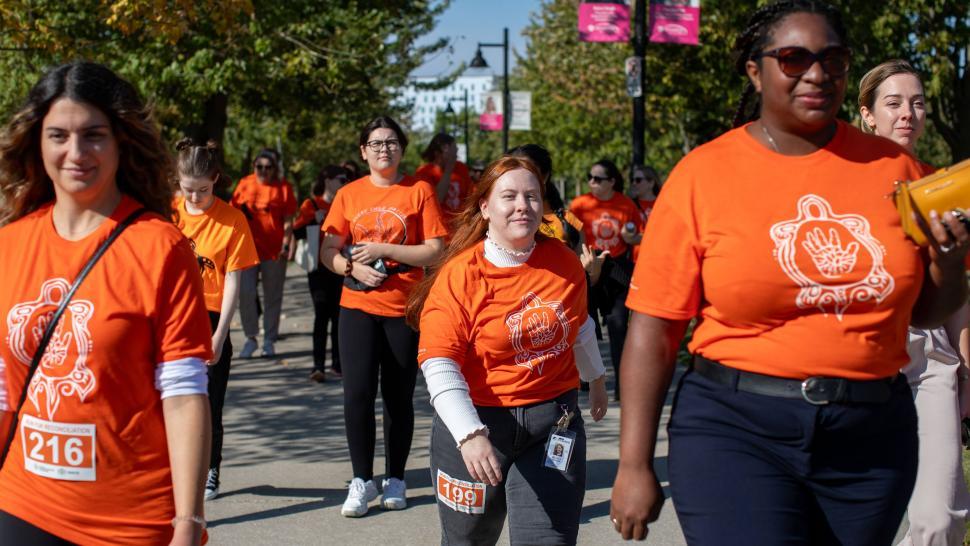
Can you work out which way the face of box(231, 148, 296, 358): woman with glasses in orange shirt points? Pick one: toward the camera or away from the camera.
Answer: toward the camera

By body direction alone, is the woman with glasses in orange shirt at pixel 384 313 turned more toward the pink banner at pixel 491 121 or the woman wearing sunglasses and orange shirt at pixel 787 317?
the woman wearing sunglasses and orange shirt

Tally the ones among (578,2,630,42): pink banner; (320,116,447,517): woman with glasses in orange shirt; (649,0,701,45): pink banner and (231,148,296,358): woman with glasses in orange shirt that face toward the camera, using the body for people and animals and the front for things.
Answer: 4

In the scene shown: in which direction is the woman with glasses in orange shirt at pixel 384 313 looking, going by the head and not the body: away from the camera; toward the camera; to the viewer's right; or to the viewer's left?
toward the camera

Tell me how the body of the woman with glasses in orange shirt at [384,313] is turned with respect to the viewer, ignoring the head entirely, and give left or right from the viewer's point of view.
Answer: facing the viewer

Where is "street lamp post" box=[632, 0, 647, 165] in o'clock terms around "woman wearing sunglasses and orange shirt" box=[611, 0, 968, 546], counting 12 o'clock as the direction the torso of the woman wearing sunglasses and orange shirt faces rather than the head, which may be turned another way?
The street lamp post is roughly at 7 o'clock from the woman wearing sunglasses and orange shirt.

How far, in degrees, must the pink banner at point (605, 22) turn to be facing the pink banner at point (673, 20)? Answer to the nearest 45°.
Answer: approximately 90° to its left

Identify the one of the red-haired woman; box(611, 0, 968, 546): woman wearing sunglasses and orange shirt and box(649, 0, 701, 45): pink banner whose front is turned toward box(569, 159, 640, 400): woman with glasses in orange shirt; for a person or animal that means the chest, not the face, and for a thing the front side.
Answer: the pink banner

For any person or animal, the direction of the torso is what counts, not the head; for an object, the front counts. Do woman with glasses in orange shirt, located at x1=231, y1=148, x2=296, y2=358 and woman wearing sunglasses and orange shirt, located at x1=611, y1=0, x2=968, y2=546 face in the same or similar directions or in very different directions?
same or similar directions

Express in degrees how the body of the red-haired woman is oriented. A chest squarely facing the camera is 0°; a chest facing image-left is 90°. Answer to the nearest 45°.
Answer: approximately 315°

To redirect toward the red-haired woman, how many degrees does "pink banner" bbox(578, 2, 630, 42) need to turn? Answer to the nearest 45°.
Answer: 0° — it already faces them

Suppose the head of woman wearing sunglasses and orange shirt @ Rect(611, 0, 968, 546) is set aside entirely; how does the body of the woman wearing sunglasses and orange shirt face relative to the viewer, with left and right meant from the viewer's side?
facing the viewer and to the right of the viewer

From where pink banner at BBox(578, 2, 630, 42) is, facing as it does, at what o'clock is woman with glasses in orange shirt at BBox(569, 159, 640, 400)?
The woman with glasses in orange shirt is roughly at 12 o'clock from the pink banner.

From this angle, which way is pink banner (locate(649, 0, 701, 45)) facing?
toward the camera
